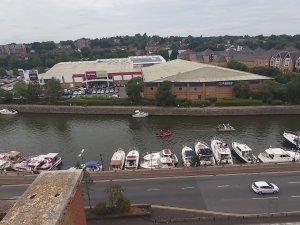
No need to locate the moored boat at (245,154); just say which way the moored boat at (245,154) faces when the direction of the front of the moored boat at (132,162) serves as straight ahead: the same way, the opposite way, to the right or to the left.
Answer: the same way

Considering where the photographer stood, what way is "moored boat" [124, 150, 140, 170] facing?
facing away from the viewer

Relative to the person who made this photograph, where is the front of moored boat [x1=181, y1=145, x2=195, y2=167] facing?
facing away from the viewer

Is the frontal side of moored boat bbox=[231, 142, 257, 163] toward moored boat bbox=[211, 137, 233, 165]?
no

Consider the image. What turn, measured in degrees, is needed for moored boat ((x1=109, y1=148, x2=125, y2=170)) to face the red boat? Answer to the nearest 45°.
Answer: approximately 45° to its right

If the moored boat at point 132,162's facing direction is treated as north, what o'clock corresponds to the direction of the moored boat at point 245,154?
the moored boat at point 245,154 is roughly at 3 o'clock from the moored boat at point 132,162.

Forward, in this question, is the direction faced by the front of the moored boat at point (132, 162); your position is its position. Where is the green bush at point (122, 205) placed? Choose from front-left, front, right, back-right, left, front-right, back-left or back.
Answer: back

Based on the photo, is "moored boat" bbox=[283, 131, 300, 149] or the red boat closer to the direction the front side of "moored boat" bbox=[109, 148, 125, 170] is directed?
the red boat

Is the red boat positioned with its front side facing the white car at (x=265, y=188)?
no

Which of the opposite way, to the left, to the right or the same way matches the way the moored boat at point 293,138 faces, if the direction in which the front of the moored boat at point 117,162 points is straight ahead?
the same way

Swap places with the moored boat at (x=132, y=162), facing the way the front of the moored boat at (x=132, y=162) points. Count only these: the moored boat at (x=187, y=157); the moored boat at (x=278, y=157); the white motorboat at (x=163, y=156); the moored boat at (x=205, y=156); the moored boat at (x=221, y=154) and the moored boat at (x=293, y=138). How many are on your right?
6

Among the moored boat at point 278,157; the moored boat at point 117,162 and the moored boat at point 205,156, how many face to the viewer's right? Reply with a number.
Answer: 0

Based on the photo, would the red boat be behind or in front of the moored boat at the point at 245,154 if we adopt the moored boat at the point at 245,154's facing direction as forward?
in front

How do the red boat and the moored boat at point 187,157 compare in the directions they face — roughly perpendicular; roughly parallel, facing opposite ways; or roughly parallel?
roughly perpendicular

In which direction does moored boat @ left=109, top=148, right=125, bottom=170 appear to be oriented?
away from the camera

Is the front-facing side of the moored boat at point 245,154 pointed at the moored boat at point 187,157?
no
